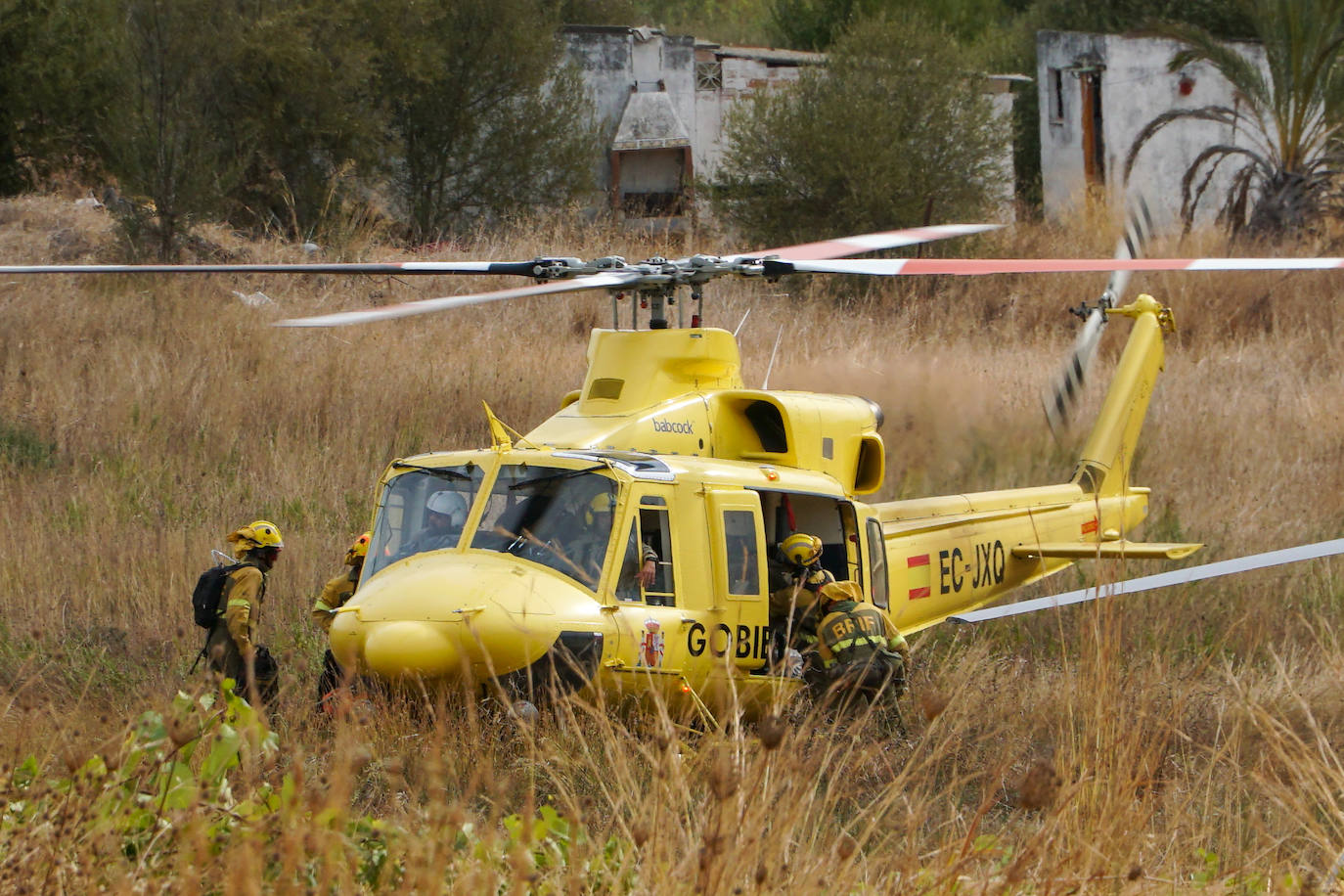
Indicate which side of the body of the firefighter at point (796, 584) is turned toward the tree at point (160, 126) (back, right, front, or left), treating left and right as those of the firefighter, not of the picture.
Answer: back

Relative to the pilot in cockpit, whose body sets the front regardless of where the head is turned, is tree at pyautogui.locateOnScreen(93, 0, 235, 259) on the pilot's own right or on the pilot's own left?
on the pilot's own right

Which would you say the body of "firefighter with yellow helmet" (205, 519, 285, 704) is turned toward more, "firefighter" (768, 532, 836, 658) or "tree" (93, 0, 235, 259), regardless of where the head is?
the firefighter

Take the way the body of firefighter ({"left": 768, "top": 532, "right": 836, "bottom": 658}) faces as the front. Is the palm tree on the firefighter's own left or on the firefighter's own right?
on the firefighter's own left

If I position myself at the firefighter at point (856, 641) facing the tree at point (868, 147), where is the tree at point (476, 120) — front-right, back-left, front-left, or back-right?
front-left

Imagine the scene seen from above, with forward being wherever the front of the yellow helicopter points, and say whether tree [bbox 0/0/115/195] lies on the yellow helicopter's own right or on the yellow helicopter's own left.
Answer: on the yellow helicopter's own right

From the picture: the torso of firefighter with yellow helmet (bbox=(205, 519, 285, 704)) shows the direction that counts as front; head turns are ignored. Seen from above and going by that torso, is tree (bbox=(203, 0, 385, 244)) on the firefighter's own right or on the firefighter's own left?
on the firefighter's own left

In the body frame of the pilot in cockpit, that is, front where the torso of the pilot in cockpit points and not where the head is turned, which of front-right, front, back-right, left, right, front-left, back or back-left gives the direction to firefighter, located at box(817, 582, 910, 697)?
back-left

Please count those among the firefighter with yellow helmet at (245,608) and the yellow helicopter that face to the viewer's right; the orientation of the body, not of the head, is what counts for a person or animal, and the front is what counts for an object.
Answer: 1

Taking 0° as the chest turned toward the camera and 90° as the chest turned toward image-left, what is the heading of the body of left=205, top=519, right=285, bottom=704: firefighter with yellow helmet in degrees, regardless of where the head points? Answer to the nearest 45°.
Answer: approximately 270°

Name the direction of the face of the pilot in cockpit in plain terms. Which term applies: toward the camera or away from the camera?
toward the camera

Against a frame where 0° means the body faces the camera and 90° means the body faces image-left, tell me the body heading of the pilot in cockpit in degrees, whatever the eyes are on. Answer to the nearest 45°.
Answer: approximately 45°

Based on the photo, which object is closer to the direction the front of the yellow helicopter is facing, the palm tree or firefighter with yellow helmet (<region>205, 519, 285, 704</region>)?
the firefighter with yellow helmet

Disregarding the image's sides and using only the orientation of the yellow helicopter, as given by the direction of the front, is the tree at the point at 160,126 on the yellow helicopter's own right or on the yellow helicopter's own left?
on the yellow helicopter's own right
